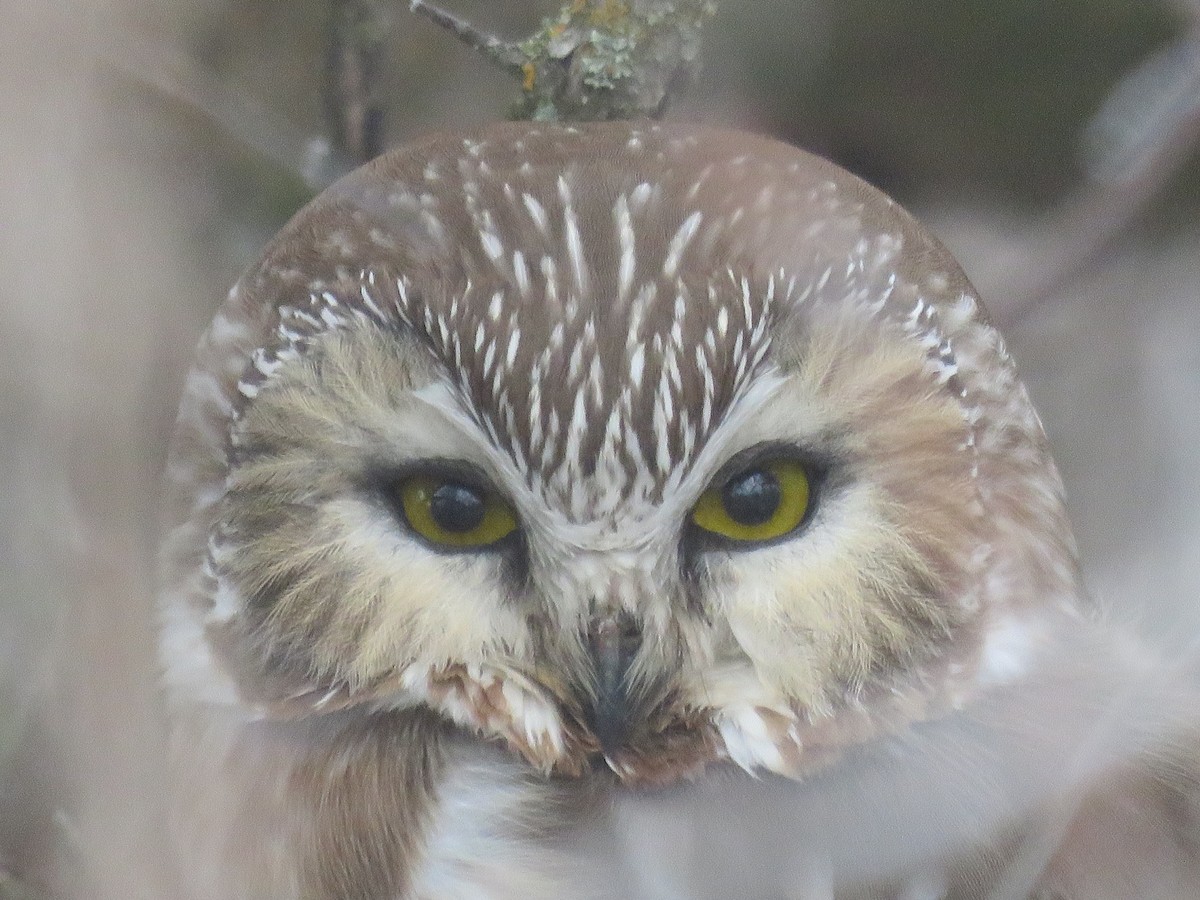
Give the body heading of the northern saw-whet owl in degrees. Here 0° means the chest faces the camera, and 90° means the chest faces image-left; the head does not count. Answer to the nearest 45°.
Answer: approximately 0°
